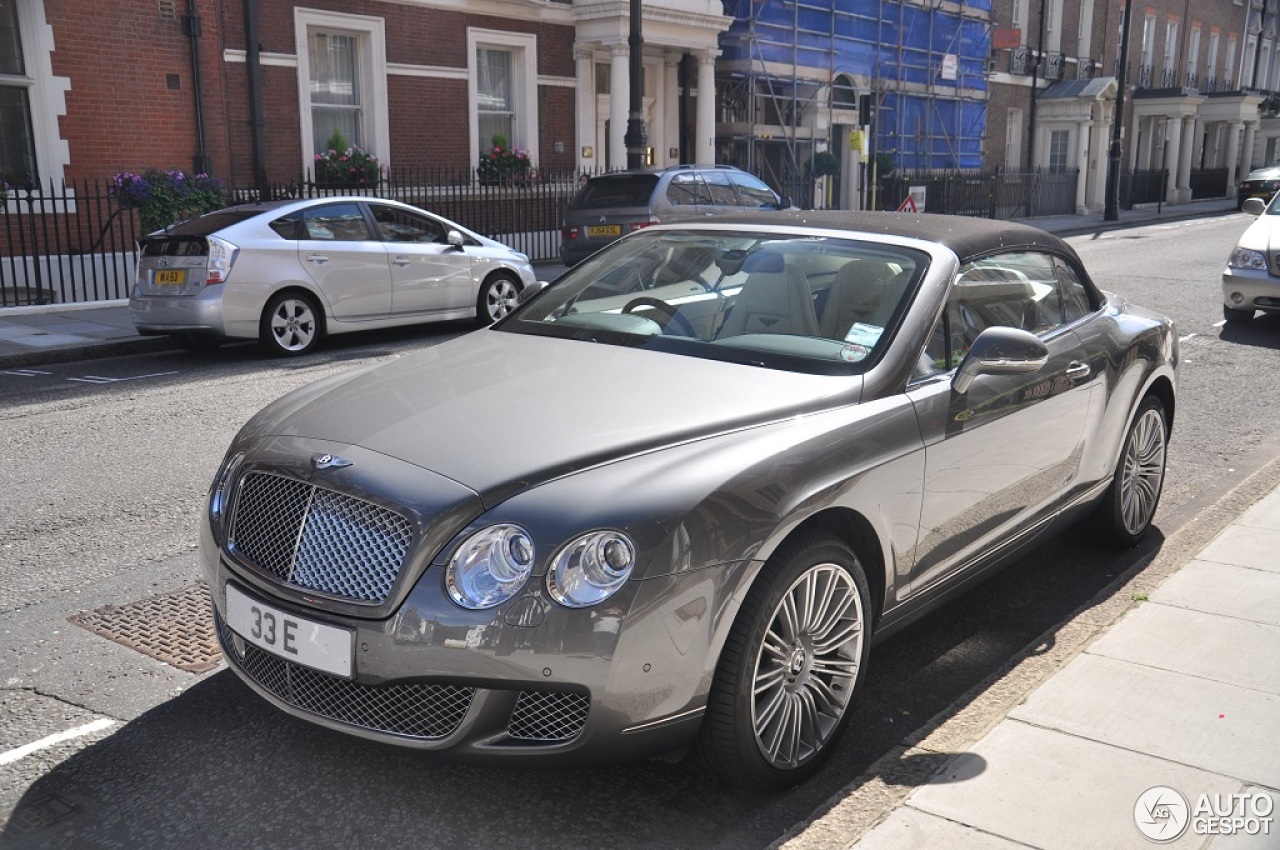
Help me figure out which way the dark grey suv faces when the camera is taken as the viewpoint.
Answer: facing away from the viewer and to the right of the viewer

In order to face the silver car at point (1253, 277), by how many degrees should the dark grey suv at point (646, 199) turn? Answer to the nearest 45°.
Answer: approximately 90° to its right

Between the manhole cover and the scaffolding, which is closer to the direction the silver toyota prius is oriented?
the scaffolding

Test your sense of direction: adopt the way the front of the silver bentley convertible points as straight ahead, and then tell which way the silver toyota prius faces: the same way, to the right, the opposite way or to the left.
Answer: the opposite way

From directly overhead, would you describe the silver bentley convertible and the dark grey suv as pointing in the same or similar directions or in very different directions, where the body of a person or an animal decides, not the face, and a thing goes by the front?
very different directions

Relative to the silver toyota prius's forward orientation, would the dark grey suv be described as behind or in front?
in front

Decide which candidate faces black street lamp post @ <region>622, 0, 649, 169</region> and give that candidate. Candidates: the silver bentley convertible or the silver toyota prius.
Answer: the silver toyota prius

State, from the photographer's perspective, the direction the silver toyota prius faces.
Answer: facing away from the viewer and to the right of the viewer

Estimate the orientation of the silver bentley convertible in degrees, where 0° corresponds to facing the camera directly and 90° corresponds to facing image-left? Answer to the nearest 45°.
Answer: approximately 45°

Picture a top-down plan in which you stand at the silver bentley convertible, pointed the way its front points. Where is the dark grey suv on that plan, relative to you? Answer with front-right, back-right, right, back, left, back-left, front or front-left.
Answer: back-right

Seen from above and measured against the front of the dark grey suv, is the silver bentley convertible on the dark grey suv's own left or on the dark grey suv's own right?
on the dark grey suv's own right

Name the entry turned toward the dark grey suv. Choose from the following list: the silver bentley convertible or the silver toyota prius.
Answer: the silver toyota prius
